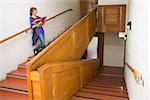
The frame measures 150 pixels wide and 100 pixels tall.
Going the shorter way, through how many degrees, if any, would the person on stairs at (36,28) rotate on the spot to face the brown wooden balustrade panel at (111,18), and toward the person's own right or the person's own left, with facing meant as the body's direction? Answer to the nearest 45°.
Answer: approximately 90° to the person's own left
